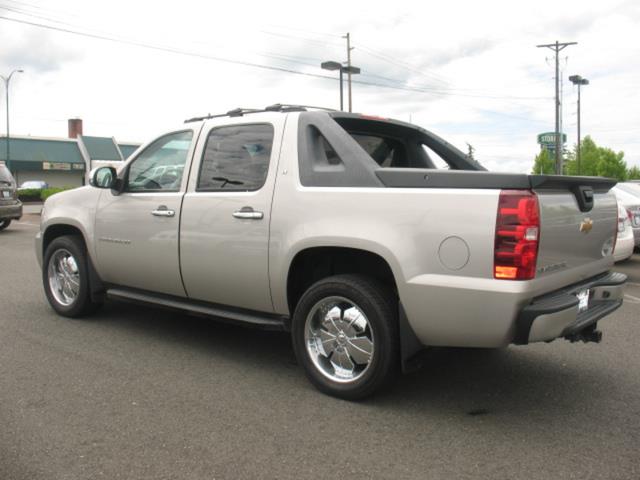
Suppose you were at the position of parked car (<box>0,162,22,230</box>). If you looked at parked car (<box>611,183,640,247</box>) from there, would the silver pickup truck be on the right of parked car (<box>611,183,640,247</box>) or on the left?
right

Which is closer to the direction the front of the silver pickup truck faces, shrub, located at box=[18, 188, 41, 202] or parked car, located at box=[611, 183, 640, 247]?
the shrub

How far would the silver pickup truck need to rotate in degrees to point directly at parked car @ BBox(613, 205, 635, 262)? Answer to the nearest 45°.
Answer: approximately 90° to its right

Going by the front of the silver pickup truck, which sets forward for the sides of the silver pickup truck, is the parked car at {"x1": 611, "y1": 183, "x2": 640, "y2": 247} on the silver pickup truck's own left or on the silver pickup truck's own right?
on the silver pickup truck's own right

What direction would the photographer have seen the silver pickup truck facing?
facing away from the viewer and to the left of the viewer

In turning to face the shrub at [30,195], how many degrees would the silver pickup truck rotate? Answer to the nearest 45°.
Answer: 0° — it already faces it

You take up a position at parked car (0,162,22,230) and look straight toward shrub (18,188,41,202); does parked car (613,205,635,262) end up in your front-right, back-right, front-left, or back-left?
back-right
